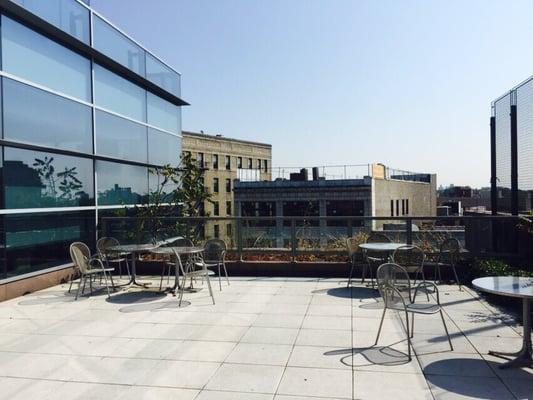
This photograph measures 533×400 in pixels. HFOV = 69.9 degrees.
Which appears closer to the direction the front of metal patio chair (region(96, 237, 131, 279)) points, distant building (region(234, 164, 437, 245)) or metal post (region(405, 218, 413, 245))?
the metal post

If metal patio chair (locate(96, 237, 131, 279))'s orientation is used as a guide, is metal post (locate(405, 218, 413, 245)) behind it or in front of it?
in front

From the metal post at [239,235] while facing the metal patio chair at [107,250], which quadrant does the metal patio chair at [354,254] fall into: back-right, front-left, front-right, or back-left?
back-left

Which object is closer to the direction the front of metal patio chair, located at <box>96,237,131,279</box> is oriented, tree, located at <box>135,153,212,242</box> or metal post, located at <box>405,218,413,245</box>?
the metal post

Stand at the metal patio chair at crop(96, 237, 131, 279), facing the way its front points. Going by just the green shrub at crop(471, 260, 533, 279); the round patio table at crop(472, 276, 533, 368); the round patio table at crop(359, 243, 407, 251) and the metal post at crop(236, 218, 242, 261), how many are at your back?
0

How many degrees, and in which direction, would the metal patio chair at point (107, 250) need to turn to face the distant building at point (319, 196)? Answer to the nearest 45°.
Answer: approximately 90° to its left

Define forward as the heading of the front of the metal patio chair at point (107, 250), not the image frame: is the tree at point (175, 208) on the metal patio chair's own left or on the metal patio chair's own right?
on the metal patio chair's own left

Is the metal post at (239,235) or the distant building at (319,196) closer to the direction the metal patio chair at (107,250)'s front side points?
the metal post

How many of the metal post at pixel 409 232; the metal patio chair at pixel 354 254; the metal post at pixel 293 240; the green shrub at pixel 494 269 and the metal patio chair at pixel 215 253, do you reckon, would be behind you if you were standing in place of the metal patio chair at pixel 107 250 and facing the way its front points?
0

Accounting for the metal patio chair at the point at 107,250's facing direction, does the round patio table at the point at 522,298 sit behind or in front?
in front

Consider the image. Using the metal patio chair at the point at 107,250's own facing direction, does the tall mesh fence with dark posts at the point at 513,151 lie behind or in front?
in front

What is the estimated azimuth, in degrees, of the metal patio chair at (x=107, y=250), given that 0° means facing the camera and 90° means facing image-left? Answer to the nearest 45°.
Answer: approximately 315°

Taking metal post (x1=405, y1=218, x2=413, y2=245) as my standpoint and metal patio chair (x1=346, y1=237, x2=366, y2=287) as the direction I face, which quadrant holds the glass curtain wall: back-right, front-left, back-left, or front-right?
front-right

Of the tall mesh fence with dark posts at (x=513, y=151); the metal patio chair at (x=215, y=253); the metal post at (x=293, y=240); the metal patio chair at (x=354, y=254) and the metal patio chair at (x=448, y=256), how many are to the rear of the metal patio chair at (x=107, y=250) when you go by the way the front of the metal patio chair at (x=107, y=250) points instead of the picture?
0

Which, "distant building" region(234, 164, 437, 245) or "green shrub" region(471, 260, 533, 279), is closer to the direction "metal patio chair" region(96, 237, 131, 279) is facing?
the green shrub

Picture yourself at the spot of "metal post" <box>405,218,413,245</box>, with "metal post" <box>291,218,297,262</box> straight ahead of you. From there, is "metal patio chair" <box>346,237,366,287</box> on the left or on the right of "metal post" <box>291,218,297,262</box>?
left

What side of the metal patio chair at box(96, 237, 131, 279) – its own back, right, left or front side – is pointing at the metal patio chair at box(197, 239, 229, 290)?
front
